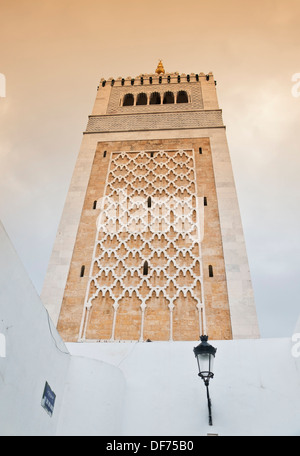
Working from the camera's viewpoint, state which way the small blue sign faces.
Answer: facing the viewer and to the right of the viewer
